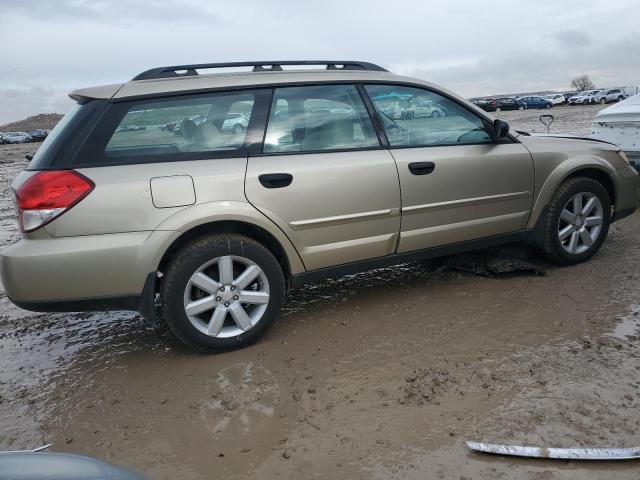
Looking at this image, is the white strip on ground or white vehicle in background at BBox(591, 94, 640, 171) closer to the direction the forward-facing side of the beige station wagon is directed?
the white vehicle in background

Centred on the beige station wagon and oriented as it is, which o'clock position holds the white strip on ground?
The white strip on ground is roughly at 3 o'clock from the beige station wagon.

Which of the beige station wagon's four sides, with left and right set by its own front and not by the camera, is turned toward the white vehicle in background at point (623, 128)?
front

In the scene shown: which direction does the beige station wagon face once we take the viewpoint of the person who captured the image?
facing away from the viewer and to the right of the viewer
